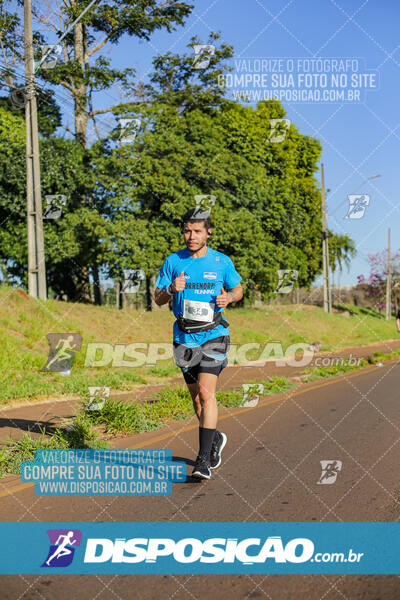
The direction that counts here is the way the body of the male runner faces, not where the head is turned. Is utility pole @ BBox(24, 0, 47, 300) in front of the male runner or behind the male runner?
behind

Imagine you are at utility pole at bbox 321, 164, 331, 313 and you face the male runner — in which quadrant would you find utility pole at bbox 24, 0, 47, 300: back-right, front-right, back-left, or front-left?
front-right

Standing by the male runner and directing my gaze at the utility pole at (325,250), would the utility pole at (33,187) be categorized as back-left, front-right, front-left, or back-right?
front-left

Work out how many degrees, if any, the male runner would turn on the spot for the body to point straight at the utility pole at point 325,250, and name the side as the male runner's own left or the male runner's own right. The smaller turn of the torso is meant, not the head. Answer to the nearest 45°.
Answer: approximately 180°

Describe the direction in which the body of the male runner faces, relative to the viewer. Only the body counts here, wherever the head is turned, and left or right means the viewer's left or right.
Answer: facing the viewer

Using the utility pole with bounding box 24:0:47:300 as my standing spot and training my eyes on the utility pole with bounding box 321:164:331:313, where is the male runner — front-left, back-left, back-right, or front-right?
back-right
